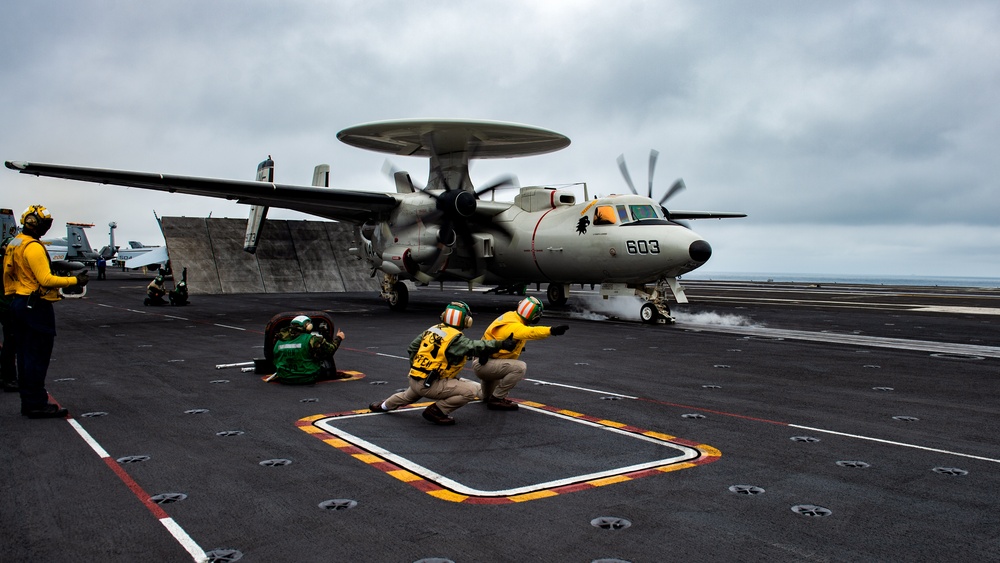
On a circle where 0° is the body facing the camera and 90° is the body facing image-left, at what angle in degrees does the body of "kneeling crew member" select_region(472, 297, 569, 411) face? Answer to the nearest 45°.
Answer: approximately 270°

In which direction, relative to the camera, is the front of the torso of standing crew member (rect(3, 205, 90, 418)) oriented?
to the viewer's right

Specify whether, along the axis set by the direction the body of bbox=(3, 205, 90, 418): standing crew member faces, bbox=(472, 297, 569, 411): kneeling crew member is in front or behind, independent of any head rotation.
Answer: in front

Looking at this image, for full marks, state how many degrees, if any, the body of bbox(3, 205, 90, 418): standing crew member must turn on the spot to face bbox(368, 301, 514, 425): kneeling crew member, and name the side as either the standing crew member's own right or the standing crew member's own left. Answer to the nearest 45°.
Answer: approximately 45° to the standing crew member's own right

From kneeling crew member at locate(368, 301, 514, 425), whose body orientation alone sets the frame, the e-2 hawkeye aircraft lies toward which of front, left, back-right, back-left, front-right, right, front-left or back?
front-left

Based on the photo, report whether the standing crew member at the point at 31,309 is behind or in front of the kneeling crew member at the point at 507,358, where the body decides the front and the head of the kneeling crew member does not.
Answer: behind

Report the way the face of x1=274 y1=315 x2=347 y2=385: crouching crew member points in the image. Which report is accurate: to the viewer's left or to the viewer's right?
to the viewer's right

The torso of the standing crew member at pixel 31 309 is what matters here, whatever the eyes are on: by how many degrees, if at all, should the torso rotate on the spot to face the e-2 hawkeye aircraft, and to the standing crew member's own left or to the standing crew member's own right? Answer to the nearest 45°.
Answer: approximately 45° to the standing crew member's own left

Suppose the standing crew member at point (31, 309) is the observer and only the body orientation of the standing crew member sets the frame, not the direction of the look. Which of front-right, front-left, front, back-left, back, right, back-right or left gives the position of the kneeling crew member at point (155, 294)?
left

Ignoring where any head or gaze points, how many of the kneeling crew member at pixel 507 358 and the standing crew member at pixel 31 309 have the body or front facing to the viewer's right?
2

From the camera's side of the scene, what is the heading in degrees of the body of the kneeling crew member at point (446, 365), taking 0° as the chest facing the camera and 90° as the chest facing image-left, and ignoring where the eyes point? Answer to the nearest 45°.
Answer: approximately 225°
